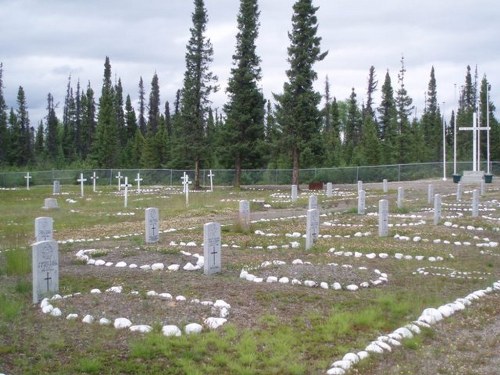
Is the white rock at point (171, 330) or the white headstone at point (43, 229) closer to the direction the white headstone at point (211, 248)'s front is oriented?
the white rock

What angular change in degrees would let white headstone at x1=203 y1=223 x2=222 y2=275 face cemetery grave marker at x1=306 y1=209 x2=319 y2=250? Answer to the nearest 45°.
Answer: approximately 90° to its left

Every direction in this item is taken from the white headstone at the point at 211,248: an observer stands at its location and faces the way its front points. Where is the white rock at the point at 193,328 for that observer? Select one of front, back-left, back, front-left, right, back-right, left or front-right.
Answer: front-right

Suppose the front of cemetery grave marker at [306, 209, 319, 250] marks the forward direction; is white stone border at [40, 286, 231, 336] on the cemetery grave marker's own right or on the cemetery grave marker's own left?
on the cemetery grave marker's own right

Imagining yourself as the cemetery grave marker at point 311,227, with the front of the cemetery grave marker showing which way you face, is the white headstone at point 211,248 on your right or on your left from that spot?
on your right

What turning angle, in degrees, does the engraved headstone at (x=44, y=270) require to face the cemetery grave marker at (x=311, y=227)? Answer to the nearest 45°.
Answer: approximately 90° to its left

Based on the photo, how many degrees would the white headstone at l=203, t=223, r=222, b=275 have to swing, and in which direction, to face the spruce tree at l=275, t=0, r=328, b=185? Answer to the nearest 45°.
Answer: approximately 135° to its left

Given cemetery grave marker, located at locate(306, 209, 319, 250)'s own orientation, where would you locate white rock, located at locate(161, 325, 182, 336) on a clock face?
The white rock is roughly at 2 o'clock from the cemetery grave marker.

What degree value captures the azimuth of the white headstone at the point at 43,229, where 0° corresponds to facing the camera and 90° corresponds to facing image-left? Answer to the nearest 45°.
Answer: approximately 315°

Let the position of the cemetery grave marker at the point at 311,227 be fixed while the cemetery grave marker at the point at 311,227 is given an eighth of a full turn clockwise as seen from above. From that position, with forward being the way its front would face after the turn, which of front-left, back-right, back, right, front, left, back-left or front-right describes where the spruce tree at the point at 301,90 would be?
back

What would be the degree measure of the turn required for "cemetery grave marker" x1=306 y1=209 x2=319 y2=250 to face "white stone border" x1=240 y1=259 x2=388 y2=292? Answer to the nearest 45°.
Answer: approximately 45° to its right

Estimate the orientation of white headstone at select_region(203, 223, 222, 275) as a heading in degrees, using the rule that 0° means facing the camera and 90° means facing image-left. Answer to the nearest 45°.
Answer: approximately 315°
